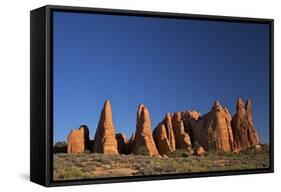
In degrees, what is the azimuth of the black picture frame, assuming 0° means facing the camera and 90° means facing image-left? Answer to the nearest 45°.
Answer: approximately 315°
